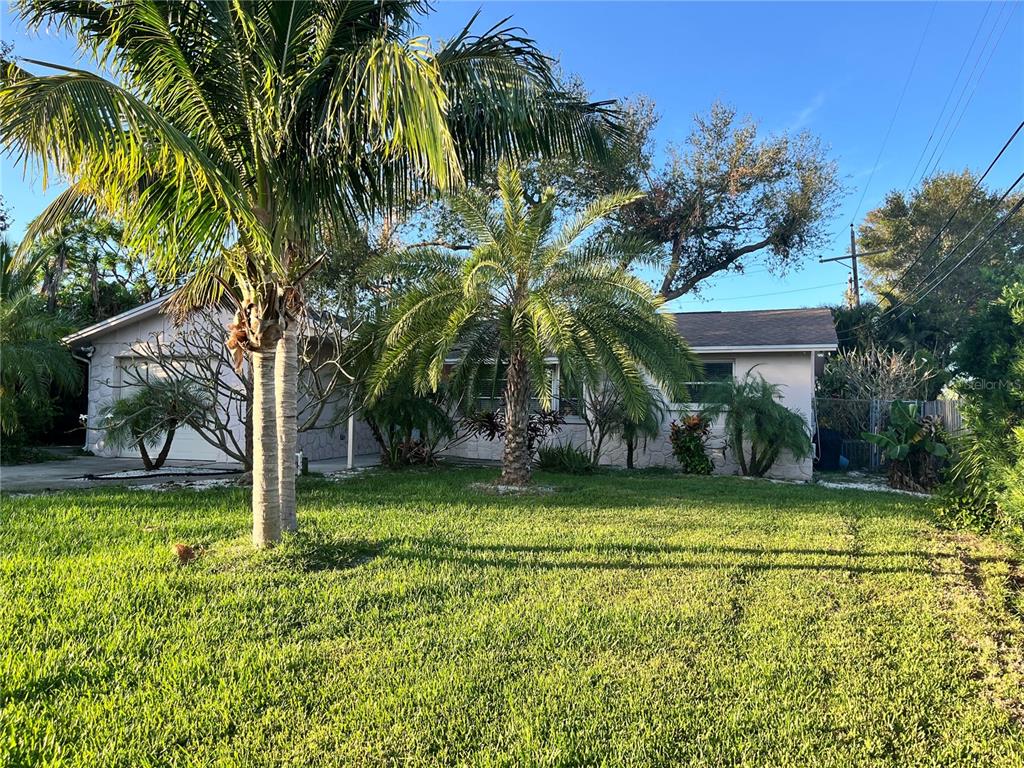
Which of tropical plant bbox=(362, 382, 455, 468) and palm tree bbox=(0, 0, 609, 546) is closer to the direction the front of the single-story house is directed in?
the palm tree

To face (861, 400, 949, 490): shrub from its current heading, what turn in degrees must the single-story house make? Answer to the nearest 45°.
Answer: approximately 45° to its left

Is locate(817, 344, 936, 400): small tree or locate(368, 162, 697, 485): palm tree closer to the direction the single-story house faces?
the palm tree

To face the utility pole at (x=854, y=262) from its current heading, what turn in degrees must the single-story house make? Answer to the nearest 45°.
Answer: approximately 135° to its left

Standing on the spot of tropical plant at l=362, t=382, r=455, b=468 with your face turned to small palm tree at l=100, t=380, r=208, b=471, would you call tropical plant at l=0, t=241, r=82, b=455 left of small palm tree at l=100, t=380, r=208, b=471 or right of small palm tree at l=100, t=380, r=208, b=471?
right

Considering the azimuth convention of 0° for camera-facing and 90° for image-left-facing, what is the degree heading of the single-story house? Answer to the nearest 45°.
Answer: approximately 0°

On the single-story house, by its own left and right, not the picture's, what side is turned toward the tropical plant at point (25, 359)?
right

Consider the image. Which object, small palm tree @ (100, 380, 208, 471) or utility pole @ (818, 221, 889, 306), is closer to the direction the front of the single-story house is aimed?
the small palm tree
